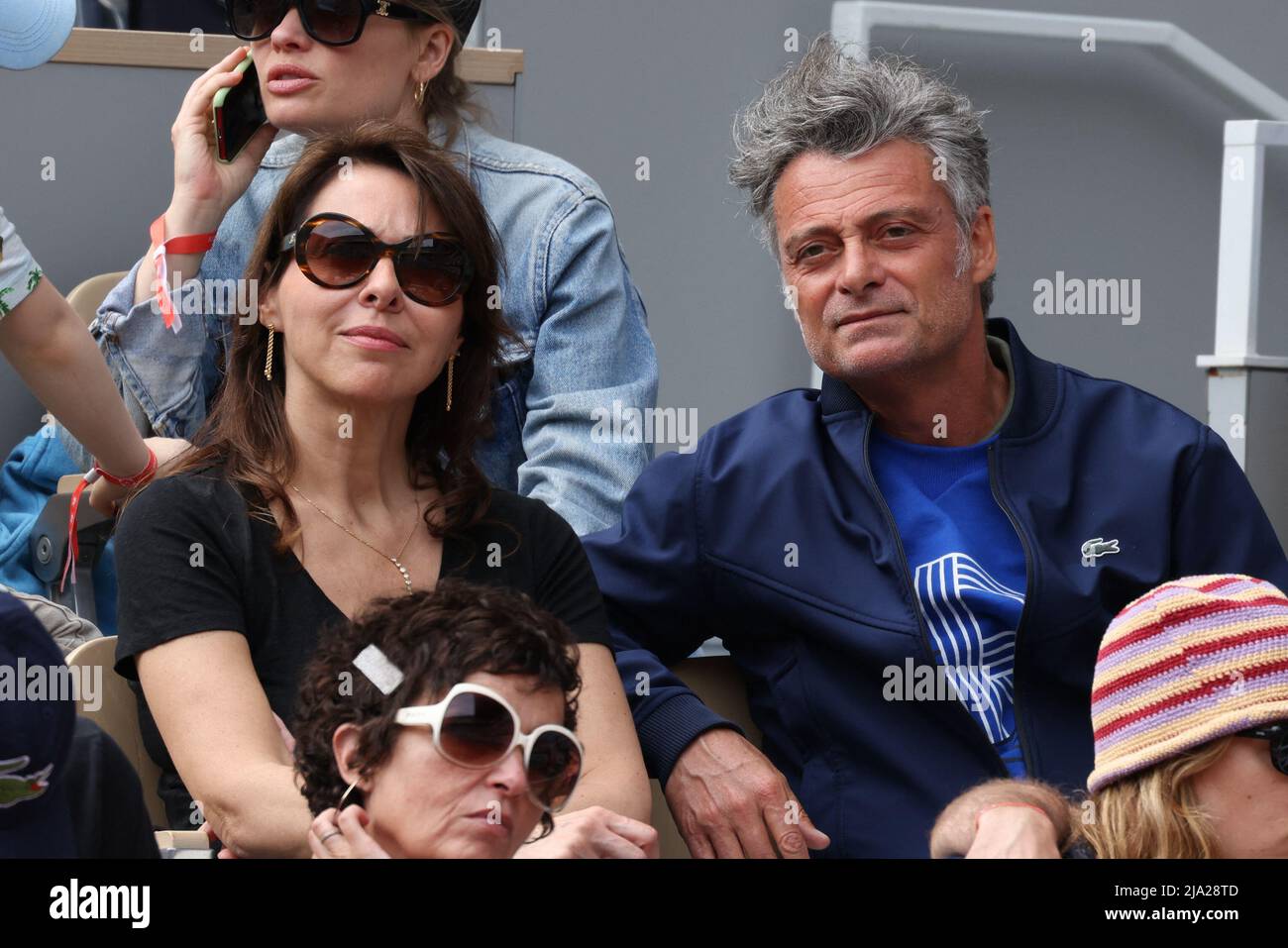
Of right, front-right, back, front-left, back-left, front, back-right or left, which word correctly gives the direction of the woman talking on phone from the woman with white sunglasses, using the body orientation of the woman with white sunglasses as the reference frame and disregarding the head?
back-left

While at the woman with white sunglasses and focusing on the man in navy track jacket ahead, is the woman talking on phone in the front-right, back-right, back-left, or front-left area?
front-left

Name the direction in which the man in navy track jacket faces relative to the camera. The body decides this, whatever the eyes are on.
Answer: toward the camera

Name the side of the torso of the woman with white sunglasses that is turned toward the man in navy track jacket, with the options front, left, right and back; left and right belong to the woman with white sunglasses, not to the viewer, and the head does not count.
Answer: left

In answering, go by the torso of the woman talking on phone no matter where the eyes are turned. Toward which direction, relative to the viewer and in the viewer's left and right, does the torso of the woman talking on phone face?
facing the viewer and to the left of the viewer

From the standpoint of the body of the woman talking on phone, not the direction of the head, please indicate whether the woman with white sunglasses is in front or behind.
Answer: in front

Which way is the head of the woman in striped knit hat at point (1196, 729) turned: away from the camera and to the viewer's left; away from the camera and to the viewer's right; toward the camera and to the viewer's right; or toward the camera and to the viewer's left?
toward the camera and to the viewer's right

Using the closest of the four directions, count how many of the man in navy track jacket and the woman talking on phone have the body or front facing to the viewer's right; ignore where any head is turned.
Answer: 0

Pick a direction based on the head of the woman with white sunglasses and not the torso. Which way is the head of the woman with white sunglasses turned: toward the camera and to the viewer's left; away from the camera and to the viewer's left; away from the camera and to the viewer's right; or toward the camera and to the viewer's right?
toward the camera and to the viewer's right

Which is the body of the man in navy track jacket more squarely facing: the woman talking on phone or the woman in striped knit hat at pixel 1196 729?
the woman in striped knit hat

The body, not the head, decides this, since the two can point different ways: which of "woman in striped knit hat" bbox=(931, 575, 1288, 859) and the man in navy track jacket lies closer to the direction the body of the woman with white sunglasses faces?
the woman in striped knit hat
